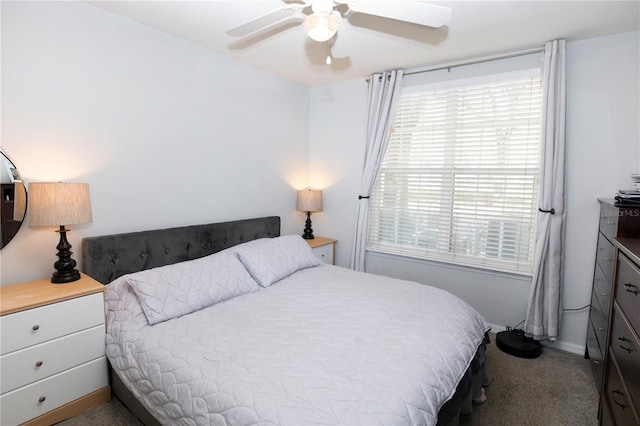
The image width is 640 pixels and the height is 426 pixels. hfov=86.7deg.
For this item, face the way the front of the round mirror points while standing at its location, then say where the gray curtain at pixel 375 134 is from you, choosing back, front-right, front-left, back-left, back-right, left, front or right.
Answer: left

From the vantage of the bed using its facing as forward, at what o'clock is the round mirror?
The round mirror is roughly at 5 o'clock from the bed.

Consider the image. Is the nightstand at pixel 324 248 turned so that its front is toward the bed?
no

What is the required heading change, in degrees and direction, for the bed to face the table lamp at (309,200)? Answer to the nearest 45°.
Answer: approximately 135° to its left

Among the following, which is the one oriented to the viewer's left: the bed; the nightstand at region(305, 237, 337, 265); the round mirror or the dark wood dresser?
the dark wood dresser

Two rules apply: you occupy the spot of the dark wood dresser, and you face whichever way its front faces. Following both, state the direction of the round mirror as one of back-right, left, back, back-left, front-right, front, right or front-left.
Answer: front-left

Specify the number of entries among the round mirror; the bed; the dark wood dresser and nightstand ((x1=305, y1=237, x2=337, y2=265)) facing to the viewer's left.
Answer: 1

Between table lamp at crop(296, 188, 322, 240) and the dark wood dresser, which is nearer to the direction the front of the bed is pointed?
the dark wood dresser

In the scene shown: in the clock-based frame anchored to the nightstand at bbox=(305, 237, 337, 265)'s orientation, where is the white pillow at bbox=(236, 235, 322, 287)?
The white pillow is roughly at 2 o'clock from the nightstand.

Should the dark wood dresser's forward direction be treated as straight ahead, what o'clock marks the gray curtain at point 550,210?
The gray curtain is roughly at 2 o'clock from the dark wood dresser.

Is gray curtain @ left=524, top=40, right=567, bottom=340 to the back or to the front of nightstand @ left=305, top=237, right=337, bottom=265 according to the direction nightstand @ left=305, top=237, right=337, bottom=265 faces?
to the front

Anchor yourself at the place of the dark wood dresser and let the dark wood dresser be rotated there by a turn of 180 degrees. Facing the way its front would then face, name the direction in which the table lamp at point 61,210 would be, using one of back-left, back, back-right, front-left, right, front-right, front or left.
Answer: back-right

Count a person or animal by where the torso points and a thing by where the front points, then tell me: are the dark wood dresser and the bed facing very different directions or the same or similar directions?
very different directions

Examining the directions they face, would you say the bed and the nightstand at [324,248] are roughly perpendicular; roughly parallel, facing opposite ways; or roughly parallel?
roughly parallel

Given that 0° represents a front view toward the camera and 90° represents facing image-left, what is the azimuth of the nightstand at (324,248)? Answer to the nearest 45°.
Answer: approximately 315°

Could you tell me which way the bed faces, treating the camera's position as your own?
facing the viewer and to the right of the viewer

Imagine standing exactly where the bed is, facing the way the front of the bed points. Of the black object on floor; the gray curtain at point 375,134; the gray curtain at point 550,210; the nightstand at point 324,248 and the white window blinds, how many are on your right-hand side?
0

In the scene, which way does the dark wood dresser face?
to the viewer's left

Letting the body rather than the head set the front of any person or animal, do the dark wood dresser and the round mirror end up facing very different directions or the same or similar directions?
very different directions

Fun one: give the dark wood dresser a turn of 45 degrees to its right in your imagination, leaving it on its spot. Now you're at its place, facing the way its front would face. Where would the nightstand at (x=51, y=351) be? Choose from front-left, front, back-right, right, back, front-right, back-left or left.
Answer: left

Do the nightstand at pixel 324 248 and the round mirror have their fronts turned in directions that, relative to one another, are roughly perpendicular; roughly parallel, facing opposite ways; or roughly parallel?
roughly parallel

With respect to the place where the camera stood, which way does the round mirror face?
facing the viewer
